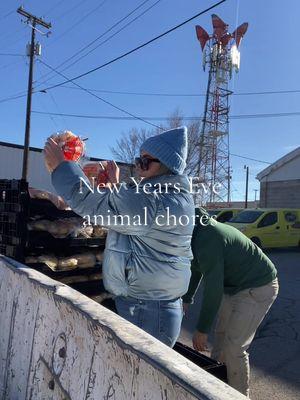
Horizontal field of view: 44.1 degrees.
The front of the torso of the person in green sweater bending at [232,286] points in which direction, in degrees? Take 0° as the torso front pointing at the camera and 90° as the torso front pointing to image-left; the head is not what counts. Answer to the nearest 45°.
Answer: approximately 90°

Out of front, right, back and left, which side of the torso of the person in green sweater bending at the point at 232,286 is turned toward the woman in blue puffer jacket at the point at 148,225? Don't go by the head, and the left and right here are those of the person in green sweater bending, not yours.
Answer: front

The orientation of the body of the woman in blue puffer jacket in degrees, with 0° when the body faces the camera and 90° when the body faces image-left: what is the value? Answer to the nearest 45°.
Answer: approximately 90°

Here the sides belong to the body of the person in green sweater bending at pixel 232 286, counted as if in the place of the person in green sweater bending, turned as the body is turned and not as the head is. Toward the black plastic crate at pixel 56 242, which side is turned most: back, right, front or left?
front

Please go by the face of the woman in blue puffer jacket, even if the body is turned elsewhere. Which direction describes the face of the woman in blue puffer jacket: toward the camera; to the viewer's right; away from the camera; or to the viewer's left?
to the viewer's left

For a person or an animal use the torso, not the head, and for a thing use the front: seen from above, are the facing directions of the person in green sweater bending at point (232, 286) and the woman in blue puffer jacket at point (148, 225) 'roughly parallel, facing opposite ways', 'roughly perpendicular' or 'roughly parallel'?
roughly parallel

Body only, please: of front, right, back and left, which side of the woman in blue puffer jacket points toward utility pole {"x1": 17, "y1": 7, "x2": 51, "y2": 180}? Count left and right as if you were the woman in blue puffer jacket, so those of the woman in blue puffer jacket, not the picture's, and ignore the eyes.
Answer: right

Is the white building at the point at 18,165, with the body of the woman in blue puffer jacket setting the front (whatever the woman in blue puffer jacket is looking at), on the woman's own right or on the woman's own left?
on the woman's own right
